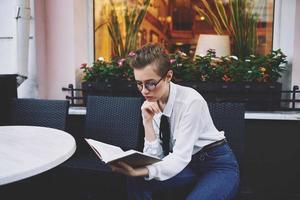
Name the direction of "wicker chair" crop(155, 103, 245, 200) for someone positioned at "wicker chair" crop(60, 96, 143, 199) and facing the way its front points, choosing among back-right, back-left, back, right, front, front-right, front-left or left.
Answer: left

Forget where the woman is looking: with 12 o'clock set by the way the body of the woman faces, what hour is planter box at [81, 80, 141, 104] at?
The planter box is roughly at 4 o'clock from the woman.

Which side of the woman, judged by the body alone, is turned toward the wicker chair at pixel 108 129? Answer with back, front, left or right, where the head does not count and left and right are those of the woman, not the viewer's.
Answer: right

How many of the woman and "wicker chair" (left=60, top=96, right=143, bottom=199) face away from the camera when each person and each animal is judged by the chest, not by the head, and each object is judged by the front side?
0

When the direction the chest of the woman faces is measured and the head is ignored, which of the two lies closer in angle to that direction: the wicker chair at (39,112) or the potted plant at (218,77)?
the wicker chair

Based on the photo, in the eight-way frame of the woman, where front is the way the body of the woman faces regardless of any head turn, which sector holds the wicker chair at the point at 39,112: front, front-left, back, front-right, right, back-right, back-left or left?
right

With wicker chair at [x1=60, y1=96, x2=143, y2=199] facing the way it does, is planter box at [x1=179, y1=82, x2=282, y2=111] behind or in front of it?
behind

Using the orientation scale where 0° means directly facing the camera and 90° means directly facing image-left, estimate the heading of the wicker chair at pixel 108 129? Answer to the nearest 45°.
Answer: approximately 45°

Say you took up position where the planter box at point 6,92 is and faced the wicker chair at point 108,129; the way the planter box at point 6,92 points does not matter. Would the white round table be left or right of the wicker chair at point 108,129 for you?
right

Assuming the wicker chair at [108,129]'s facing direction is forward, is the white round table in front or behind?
in front

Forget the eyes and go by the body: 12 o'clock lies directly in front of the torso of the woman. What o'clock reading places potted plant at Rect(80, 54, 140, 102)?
The potted plant is roughly at 4 o'clock from the woman.
